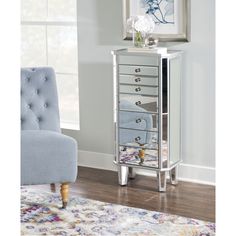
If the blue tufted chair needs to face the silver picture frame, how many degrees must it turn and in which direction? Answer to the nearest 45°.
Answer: approximately 90° to its left

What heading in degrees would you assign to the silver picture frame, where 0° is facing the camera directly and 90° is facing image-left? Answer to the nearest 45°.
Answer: approximately 0°

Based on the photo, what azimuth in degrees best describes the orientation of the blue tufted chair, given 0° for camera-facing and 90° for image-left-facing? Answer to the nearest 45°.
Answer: approximately 315°
